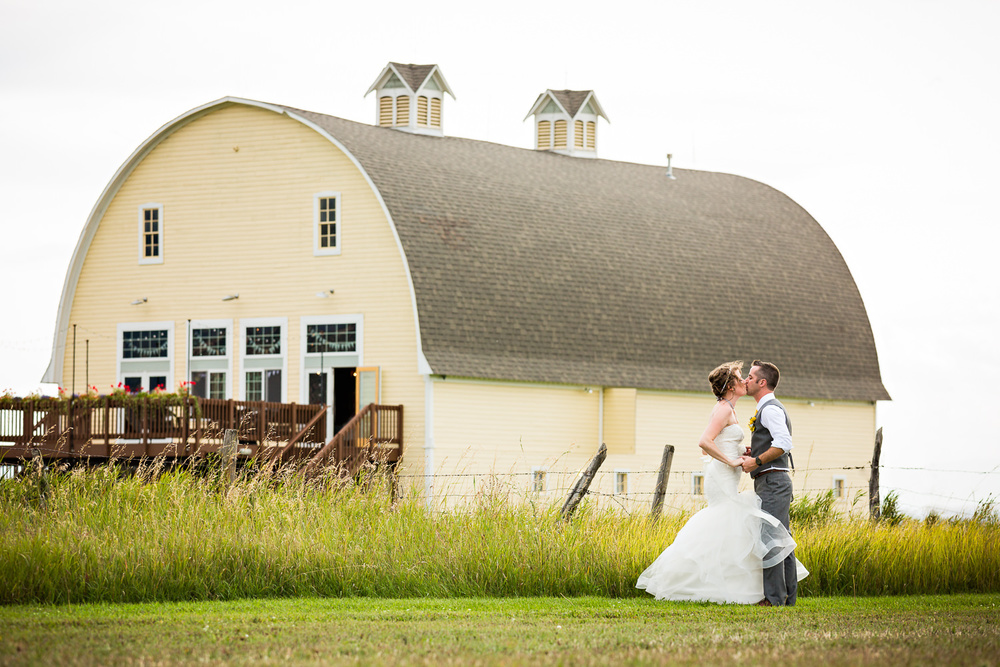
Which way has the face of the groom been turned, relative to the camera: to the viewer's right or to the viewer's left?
to the viewer's left

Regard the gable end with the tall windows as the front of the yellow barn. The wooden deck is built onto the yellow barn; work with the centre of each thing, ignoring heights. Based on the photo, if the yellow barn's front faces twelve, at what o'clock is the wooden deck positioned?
The wooden deck is roughly at 12 o'clock from the yellow barn.

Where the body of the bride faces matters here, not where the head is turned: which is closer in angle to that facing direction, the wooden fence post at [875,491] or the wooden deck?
the wooden fence post

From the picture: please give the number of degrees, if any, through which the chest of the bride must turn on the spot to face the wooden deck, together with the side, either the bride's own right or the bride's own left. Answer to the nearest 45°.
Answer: approximately 135° to the bride's own left

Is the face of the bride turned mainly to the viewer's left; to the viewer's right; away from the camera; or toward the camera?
to the viewer's right

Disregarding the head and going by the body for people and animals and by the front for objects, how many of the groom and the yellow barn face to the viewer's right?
0

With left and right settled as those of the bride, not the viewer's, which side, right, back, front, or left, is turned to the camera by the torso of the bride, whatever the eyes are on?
right

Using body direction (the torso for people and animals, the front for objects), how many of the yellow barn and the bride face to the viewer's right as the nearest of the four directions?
1

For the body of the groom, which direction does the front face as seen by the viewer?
to the viewer's left

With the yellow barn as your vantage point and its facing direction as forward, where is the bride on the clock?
The bride is roughly at 10 o'clock from the yellow barn.

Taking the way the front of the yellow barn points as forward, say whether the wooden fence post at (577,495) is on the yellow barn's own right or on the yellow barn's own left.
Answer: on the yellow barn's own left

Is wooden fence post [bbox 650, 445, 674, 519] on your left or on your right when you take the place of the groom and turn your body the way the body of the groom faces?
on your right

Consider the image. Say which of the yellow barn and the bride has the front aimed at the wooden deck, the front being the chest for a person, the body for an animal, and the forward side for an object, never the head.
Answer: the yellow barn
